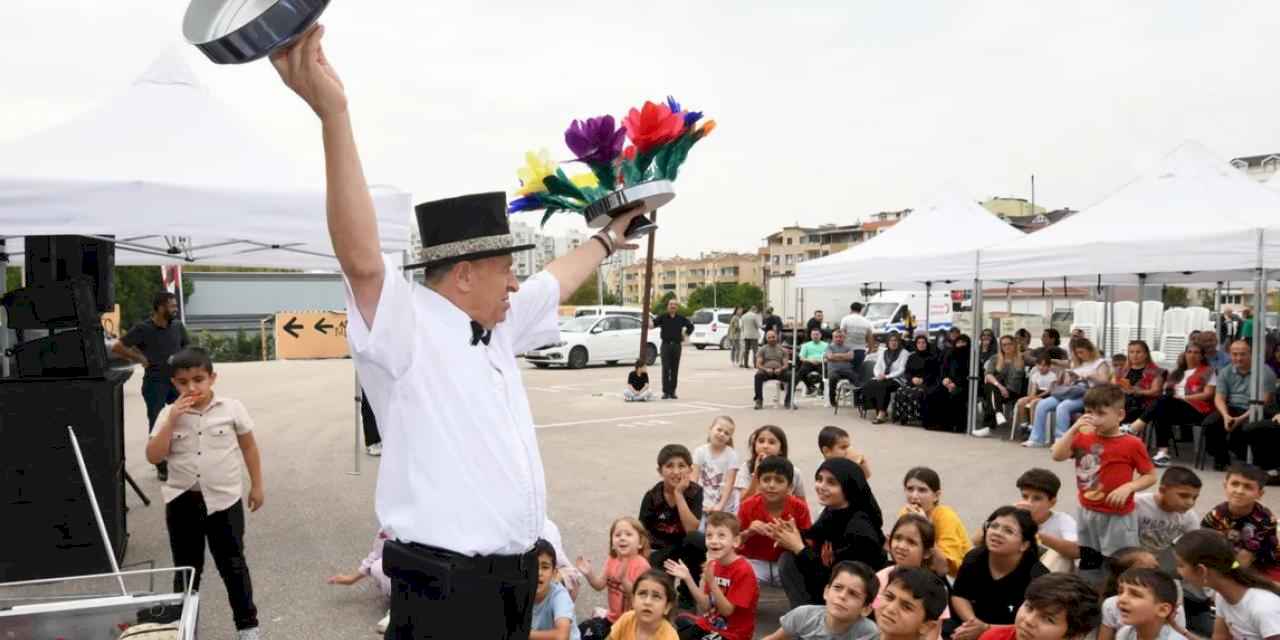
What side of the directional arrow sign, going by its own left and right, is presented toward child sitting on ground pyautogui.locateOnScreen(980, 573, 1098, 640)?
front

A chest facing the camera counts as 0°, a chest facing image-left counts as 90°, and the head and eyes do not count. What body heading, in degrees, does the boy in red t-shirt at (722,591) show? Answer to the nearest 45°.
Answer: approximately 45°

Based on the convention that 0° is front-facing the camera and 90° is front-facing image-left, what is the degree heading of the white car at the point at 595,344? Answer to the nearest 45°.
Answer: approximately 45°

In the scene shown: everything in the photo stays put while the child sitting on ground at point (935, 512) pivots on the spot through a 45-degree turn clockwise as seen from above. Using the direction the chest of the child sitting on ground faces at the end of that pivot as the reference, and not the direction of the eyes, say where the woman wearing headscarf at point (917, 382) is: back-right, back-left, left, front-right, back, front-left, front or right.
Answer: right

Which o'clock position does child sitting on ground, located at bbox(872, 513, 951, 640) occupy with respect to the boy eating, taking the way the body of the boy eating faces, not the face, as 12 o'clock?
The child sitting on ground is roughly at 10 o'clock from the boy eating.
